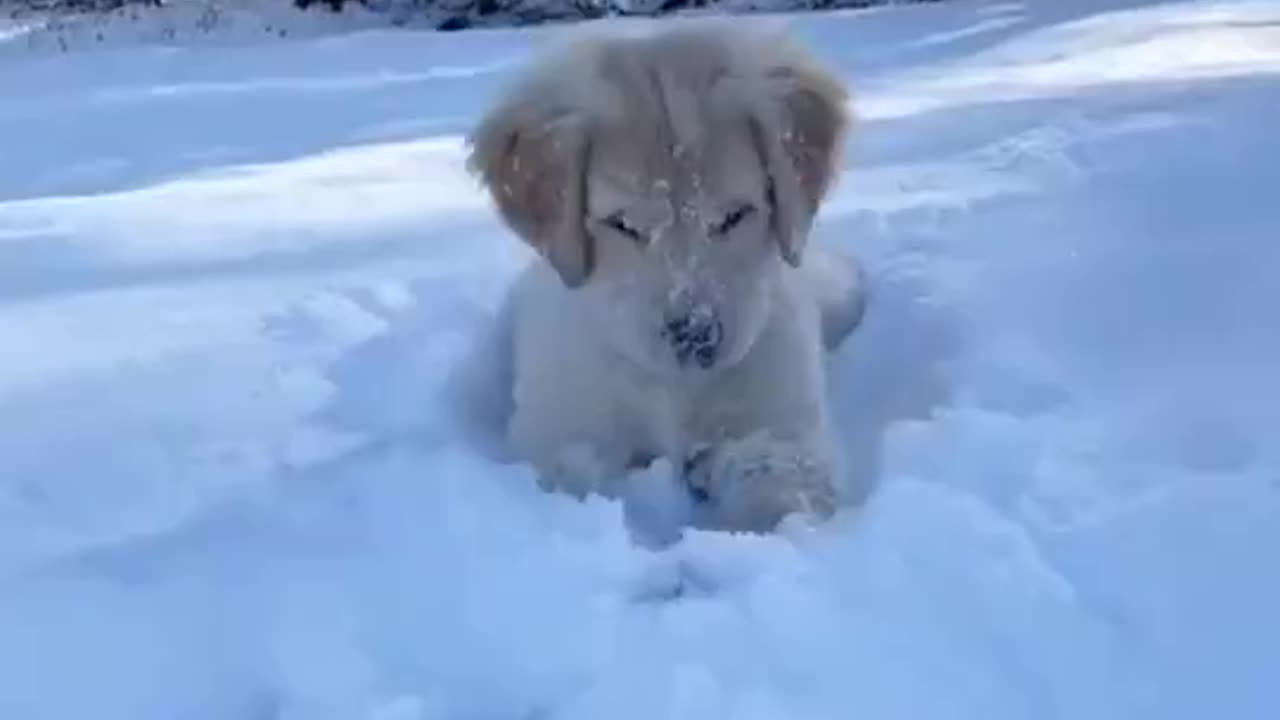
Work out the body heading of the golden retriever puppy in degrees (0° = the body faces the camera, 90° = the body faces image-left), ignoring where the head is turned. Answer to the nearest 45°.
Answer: approximately 0°
